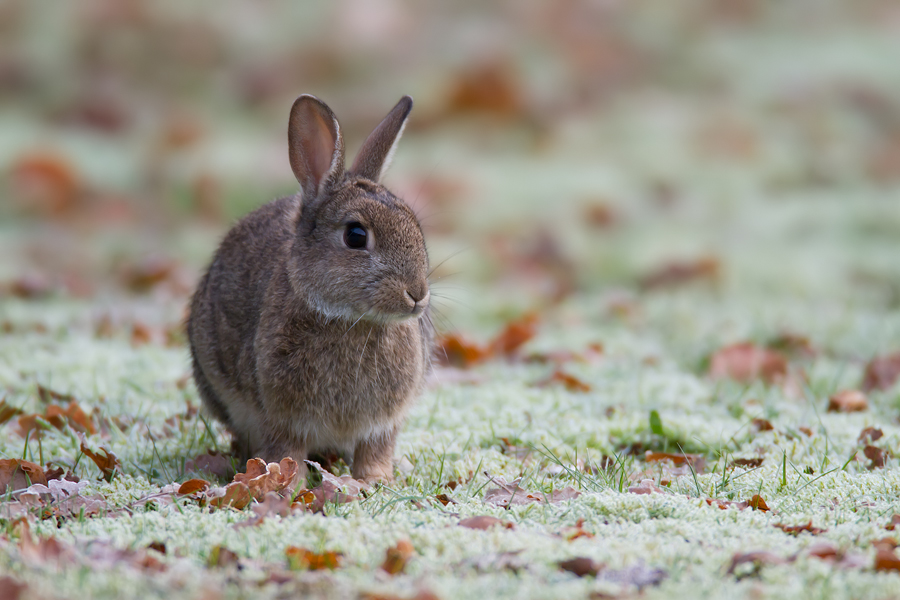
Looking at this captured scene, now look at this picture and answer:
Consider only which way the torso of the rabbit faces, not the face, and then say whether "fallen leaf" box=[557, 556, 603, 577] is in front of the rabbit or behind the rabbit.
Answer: in front

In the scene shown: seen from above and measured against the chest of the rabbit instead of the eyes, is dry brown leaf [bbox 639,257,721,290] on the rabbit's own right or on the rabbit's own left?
on the rabbit's own left

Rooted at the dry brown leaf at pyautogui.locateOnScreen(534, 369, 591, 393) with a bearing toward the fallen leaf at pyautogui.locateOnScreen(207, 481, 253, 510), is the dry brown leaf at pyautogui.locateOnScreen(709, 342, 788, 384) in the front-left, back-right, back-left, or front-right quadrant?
back-left

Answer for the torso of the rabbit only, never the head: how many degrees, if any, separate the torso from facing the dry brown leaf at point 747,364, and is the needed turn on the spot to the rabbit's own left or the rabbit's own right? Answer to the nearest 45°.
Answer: approximately 90° to the rabbit's own left

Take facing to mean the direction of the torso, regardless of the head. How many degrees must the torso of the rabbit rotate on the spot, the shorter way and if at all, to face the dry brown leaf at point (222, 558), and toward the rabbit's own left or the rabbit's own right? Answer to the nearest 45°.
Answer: approximately 45° to the rabbit's own right

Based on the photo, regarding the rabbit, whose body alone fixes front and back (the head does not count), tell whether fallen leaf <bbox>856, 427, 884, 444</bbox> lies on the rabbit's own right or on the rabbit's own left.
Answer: on the rabbit's own left

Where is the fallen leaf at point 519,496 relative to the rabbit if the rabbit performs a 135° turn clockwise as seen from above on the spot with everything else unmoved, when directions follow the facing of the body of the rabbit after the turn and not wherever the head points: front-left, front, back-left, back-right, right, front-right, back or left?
back-left

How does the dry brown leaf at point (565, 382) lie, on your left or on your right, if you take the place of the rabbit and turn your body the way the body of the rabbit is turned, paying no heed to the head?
on your left

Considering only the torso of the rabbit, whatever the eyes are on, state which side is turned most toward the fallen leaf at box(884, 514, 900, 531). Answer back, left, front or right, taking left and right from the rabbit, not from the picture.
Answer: front

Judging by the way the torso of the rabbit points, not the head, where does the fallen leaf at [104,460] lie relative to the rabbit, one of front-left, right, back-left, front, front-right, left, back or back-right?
back-right

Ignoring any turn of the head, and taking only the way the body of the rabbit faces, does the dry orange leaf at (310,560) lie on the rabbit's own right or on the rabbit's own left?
on the rabbit's own right

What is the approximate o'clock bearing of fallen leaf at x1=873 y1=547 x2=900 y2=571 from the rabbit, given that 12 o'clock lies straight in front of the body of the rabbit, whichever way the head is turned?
The fallen leaf is roughly at 12 o'clock from the rabbit.

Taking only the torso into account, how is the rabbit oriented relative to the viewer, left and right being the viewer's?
facing the viewer and to the right of the viewer
